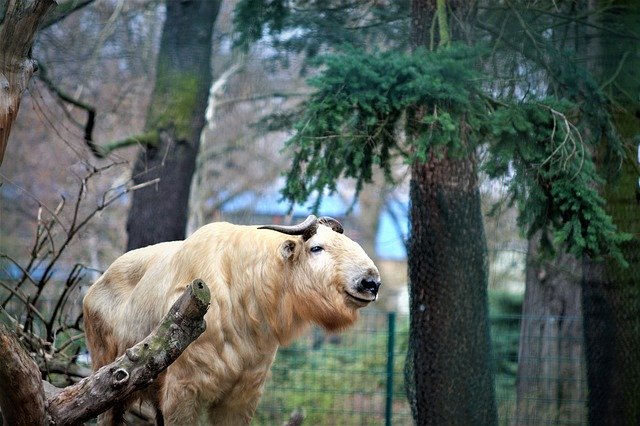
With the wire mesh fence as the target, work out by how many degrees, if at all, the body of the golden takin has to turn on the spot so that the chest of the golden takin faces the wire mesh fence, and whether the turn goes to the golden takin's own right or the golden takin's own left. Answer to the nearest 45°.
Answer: approximately 135° to the golden takin's own left

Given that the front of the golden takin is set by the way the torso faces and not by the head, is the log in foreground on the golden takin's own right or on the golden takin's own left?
on the golden takin's own right

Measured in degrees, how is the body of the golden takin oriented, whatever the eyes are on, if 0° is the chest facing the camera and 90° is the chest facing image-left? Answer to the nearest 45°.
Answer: approximately 315°

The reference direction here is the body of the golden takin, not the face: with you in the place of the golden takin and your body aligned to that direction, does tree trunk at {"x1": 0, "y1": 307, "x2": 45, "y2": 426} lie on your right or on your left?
on your right

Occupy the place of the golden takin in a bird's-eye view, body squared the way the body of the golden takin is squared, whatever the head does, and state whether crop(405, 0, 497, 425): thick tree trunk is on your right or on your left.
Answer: on your left

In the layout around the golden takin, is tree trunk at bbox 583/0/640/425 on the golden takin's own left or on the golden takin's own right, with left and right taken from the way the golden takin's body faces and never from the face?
on the golden takin's own left

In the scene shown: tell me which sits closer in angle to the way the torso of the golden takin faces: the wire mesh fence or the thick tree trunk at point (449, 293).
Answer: the thick tree trunk

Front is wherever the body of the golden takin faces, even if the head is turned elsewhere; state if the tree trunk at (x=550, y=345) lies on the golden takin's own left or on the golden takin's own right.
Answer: on the golden takin's own left
